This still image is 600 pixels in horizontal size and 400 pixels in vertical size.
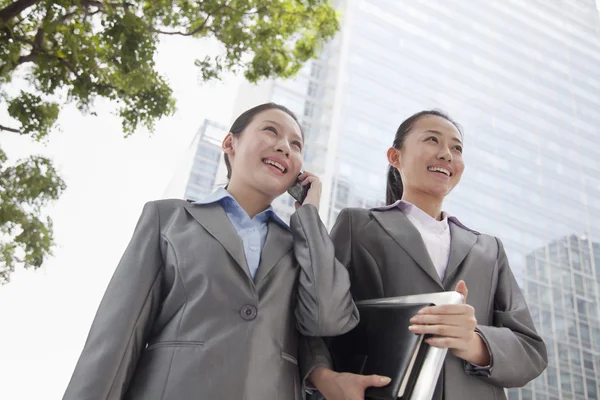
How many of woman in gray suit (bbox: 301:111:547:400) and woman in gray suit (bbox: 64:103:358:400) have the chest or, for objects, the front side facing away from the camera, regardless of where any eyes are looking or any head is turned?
0

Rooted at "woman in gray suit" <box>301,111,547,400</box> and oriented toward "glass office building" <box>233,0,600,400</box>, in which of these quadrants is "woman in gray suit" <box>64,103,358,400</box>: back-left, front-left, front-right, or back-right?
back-left

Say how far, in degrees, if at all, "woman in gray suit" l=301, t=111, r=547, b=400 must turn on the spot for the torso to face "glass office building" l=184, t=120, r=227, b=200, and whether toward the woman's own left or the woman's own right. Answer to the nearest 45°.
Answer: approximately 180°

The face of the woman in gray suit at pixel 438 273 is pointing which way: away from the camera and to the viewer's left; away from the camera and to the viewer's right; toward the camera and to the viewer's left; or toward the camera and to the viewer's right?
toward the camera and to the viewer's right

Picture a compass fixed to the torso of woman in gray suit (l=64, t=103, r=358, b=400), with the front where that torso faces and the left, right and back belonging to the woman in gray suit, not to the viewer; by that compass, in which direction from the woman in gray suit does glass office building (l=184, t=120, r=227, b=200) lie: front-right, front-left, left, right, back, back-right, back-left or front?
back-left

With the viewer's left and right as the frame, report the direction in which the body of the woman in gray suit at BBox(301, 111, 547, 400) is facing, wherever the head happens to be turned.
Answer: facing the viewer and to the right of the viewer

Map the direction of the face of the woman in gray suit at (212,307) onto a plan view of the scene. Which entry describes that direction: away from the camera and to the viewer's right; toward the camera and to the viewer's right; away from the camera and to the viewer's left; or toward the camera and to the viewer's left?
toward the camera and to the viewer's right
